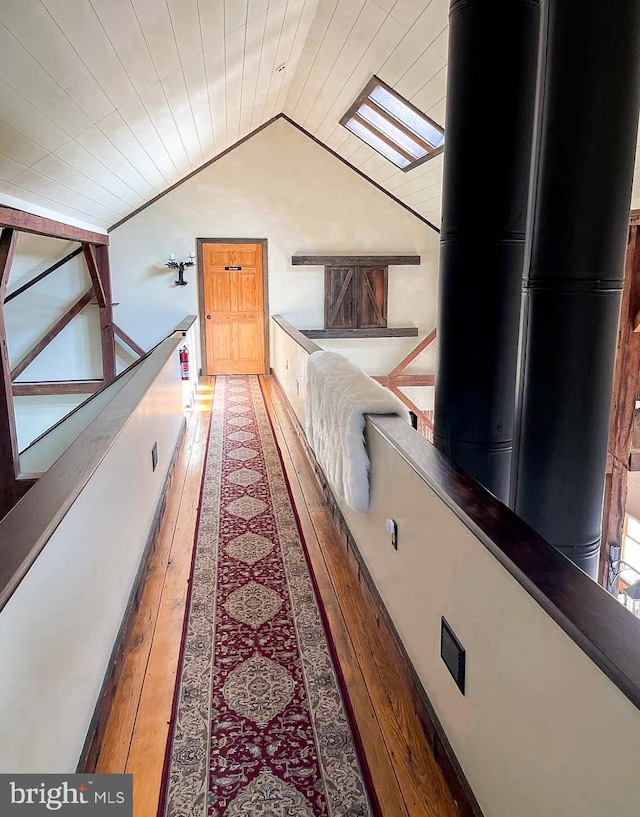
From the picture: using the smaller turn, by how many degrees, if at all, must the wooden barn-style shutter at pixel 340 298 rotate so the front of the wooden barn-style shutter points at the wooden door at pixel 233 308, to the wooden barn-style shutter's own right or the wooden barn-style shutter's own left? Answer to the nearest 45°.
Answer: approximately 90° to the wooden barn-style shutter's own right

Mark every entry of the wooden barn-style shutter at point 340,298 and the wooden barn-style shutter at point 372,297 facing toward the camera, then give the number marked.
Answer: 2

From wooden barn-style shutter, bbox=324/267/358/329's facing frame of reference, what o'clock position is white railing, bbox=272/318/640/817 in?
The white railing is roughly at 12 o'clock from the wooden barn-style shutter.

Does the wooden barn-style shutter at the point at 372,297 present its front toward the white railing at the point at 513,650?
yes

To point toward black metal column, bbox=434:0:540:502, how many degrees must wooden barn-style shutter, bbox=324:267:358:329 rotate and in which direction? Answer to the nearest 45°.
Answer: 0° — it already faces it

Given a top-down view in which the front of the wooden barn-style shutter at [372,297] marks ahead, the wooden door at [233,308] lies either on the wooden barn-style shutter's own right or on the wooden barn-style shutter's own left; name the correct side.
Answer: on the wooden barn-style shutter's own right

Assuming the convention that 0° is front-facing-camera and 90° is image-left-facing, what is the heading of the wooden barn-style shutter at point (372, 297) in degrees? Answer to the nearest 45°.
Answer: approximately 0°

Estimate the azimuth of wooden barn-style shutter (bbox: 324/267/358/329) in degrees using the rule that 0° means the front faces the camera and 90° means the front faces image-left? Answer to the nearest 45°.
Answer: approximately 0°

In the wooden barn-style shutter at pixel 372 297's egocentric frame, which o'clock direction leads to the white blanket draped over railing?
The white blanket draped over railing is roughly at 12 o'clock from the wooden barn-style shutter.
